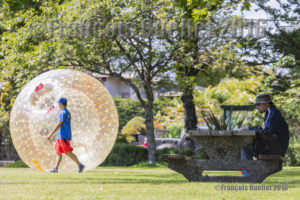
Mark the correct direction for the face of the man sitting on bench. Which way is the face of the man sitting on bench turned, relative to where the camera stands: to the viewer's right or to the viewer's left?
to the viewer's left

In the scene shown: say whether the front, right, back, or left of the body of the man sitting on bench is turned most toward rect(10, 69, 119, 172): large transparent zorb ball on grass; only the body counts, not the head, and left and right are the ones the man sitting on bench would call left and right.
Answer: front

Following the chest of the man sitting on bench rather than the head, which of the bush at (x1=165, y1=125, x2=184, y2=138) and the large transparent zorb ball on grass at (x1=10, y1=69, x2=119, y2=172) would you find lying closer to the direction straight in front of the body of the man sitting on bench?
the large transparent zorb ball on grass

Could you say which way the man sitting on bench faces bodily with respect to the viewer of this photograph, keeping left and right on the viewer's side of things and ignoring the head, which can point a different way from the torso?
facing to the left of the viewer

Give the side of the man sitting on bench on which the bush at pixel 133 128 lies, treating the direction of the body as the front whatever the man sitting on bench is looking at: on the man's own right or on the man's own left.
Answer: on the man's own right

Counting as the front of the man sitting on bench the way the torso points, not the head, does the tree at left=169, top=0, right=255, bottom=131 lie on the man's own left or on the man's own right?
on the man's own right
